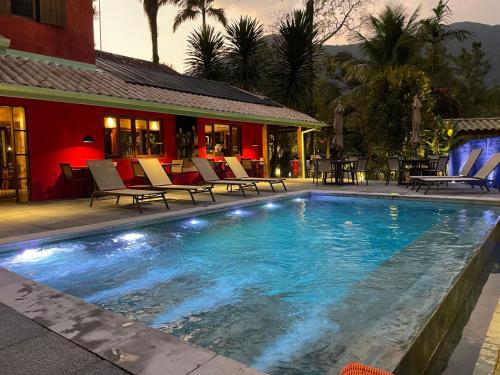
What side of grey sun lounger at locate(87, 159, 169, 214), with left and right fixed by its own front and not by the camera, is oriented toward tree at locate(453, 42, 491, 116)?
left

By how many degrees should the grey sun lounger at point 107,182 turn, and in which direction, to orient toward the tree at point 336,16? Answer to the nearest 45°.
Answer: approximately 90° to its left

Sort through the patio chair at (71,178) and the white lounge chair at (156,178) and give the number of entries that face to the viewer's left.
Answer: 0

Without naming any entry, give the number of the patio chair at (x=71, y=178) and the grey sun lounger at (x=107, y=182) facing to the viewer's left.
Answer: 0

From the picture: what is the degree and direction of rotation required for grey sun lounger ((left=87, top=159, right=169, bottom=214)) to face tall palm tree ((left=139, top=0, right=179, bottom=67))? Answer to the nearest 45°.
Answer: approximately 135° to its left

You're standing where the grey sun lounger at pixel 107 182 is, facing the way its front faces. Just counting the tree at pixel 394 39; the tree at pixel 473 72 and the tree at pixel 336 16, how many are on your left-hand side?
3

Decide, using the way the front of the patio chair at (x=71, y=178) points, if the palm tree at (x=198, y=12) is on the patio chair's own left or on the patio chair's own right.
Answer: on the patio chair's own left

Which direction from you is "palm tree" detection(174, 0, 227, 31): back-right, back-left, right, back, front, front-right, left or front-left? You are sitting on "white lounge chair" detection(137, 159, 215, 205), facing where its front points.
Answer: back-left

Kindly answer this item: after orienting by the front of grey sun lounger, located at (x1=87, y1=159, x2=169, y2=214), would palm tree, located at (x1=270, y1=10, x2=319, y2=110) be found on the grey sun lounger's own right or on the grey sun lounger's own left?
on the grey sun lounger's own left
